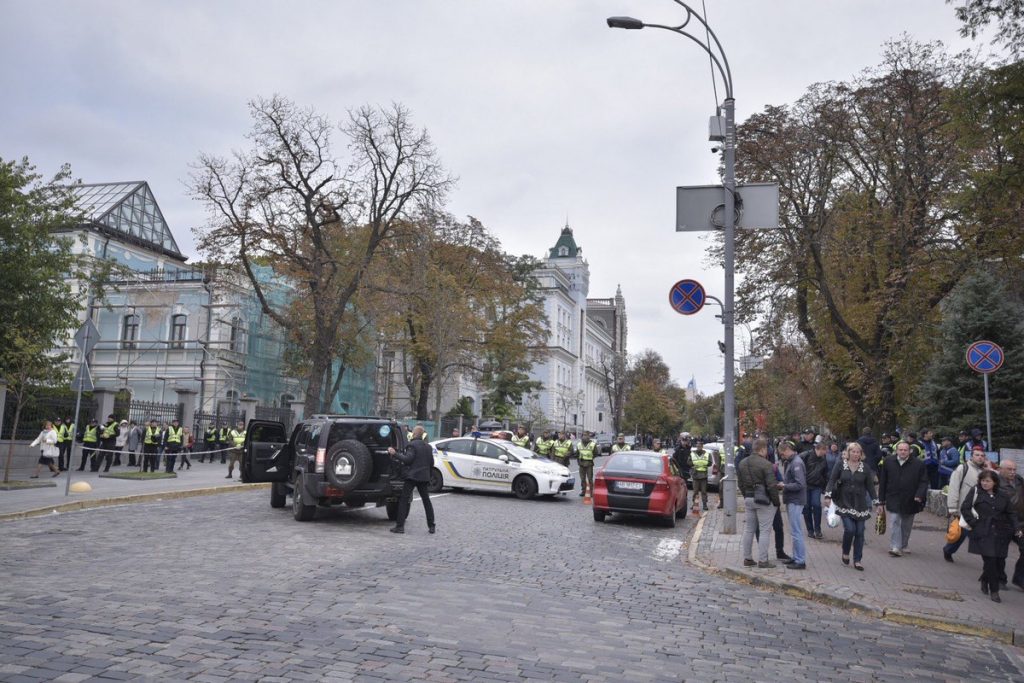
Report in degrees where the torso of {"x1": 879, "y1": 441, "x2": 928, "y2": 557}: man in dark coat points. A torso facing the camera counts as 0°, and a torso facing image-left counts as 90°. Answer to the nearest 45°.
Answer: approximately 0°

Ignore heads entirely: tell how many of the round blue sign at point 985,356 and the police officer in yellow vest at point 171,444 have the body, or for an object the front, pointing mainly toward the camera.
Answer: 2

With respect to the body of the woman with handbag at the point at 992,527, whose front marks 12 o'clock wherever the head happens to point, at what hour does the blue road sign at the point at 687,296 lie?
The blue road sign is roughly at 4 o'clock from the woman with handbag.

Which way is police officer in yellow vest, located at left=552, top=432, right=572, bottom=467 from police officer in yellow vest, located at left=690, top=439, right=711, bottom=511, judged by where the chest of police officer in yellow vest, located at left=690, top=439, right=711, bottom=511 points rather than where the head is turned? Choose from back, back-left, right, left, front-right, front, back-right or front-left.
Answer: back-right

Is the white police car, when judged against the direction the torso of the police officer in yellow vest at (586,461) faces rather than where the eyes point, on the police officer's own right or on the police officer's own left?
on the police officer's own right

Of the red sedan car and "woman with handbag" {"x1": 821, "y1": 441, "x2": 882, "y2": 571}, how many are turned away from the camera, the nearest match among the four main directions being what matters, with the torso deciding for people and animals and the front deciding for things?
1

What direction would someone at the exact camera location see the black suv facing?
facing away from the viewer and to the left of the viewer

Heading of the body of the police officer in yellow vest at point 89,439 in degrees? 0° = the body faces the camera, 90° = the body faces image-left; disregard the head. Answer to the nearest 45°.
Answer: approximately 315°

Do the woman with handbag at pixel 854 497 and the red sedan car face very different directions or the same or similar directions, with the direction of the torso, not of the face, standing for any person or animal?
very different directions
